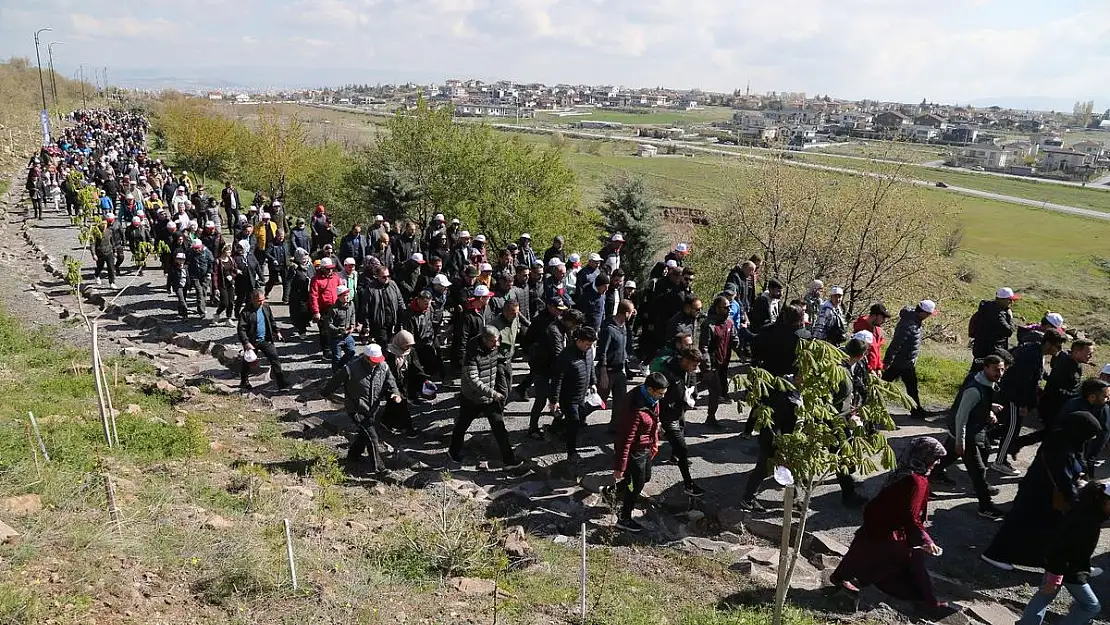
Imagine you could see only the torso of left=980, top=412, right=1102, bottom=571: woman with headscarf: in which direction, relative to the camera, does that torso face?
to the viewer's right

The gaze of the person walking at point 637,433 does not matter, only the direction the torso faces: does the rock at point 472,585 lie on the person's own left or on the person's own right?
on the person's own right

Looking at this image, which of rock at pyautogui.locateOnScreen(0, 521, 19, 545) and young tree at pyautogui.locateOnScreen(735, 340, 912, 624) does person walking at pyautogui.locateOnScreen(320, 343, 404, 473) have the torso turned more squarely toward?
the young tree

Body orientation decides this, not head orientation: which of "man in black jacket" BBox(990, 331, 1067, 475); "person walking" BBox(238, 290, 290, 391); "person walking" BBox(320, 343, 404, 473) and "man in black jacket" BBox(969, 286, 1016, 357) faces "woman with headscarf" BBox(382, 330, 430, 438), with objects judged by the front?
"person walking" BBox(238, 290, 290, 391)

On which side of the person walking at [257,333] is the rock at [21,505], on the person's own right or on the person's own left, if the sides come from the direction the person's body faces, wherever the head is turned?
on the person's own right

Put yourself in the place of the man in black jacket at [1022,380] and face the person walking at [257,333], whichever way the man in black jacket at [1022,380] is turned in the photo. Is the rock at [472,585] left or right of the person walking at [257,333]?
left

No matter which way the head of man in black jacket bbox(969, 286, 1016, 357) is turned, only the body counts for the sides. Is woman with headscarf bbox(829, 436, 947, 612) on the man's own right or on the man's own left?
on the man's own right

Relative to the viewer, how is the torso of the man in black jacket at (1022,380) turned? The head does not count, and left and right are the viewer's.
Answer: facing to the right of the viewer

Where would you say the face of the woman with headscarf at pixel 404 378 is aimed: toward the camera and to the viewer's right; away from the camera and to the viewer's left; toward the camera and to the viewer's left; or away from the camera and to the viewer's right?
toward the camera and to the viewer's right

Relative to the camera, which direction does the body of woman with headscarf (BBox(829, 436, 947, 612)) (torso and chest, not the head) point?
to the viewer's right

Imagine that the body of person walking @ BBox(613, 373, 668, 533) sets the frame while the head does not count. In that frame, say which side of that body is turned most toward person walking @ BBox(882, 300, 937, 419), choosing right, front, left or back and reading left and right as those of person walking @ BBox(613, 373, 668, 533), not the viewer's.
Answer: left

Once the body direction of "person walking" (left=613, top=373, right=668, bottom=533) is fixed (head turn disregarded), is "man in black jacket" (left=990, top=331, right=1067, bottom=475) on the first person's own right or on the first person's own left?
on the first person's own left

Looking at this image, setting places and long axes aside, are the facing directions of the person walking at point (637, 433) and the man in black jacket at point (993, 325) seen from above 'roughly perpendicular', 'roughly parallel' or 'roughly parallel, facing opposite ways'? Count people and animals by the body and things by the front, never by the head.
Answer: roughly parallel

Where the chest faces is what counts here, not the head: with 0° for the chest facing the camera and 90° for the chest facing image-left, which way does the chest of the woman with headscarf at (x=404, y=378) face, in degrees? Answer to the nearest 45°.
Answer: approximately 315°

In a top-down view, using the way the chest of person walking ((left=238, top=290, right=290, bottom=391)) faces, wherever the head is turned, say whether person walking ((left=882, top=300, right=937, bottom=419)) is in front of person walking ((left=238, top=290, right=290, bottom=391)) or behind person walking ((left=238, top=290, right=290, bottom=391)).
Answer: in front

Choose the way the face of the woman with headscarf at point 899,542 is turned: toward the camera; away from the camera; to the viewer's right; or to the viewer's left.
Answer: to the viewer's right

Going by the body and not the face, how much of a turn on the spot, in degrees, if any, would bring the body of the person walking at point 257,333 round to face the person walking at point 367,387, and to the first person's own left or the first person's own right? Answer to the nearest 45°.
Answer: approximately 45° to the first person's own right
